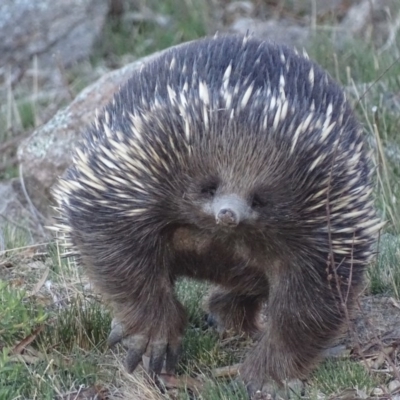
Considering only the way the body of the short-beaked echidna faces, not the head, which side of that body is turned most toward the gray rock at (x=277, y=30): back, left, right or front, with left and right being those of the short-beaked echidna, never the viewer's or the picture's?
back

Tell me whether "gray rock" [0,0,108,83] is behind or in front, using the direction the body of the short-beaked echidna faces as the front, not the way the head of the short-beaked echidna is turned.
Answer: behind

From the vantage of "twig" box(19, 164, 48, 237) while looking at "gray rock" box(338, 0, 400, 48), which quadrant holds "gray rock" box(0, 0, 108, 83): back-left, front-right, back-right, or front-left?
front-left

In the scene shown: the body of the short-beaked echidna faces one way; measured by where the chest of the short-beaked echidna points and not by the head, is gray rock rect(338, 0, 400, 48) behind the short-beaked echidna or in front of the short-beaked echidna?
behind

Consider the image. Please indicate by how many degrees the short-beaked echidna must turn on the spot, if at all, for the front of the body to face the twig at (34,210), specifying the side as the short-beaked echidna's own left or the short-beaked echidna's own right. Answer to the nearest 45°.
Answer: approximately 135° to the short-beaked echidna's own right

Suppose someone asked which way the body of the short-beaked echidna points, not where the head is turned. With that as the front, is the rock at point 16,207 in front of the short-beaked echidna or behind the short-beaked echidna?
behind

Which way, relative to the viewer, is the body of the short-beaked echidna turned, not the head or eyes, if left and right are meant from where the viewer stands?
facing the viewer
